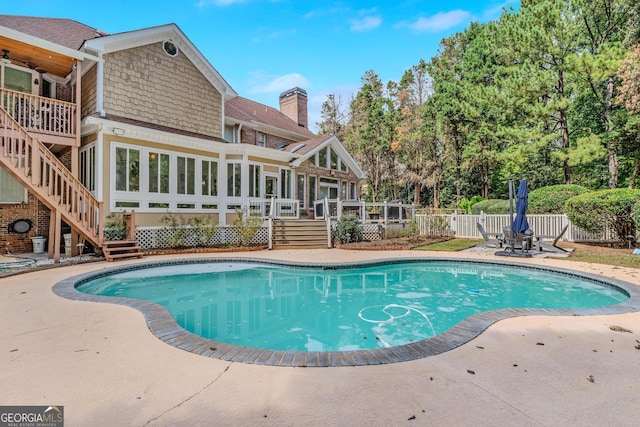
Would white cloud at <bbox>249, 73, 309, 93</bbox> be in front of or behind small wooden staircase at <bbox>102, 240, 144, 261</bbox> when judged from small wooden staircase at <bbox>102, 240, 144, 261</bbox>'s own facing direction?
behind

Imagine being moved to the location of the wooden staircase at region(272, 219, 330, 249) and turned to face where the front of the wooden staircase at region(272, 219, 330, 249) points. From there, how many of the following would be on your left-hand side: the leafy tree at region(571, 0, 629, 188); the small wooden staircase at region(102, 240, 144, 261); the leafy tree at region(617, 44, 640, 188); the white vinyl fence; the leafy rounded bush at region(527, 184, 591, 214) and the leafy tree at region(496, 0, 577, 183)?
5

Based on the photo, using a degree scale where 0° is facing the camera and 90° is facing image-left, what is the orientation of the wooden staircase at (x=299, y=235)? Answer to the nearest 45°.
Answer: approximately 0°

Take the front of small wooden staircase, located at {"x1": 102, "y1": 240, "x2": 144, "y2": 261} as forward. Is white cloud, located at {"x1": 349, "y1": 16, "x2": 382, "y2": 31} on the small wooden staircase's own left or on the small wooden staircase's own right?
on the small wooden staircase's own left

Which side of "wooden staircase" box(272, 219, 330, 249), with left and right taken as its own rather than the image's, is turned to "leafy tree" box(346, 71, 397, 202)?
back

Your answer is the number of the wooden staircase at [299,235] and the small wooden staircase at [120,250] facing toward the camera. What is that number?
2

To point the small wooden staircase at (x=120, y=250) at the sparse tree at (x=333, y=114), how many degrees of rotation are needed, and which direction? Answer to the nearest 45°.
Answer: approximately 135° to its left

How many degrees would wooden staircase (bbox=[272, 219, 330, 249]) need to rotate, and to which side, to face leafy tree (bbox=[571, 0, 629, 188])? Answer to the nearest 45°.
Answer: approximately 90° to its left

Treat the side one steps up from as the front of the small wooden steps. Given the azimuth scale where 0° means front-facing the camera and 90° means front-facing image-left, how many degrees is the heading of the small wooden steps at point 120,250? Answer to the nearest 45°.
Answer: approximately 0°
